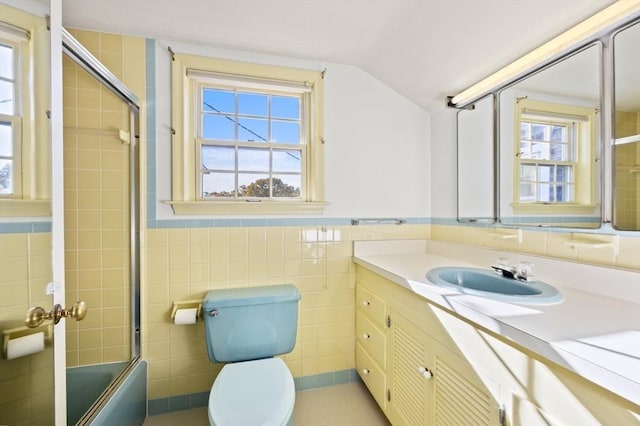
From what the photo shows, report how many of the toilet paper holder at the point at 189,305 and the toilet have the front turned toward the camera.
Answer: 2

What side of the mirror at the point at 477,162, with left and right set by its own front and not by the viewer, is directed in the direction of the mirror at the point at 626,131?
left

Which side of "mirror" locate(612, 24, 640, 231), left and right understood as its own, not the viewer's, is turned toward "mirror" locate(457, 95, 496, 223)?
right

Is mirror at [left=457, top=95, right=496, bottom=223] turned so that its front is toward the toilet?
yes

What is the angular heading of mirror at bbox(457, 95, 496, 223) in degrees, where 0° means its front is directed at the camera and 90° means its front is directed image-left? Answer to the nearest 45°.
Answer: approximately 45°

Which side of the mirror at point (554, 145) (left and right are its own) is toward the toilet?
front

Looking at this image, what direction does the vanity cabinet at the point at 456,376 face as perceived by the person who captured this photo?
facing the viewer and to the left of the viewer

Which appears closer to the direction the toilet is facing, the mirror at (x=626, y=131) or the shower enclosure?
the mirror

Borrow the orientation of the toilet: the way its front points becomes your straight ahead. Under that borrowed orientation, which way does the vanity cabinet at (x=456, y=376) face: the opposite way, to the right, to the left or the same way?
to the right

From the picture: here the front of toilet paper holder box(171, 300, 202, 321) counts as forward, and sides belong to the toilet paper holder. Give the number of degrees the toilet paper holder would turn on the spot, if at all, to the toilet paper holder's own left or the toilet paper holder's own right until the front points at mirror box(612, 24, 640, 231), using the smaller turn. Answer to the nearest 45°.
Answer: approximately 45° to the toilet paper holder's own left

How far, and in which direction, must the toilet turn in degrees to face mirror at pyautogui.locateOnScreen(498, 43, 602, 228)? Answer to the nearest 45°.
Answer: approximately 45° to its left

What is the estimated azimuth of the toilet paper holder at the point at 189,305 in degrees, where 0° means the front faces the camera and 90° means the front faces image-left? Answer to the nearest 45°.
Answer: approximately 0°
